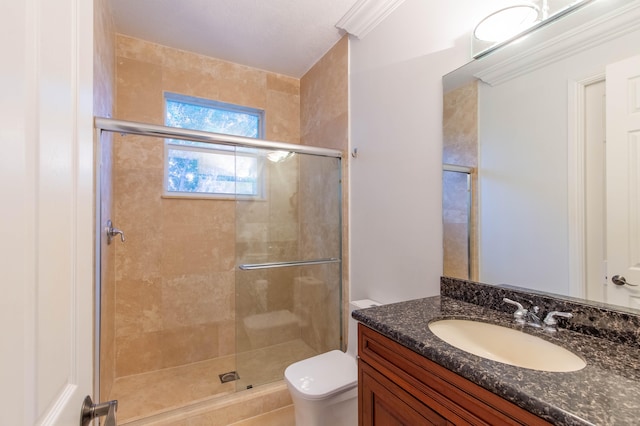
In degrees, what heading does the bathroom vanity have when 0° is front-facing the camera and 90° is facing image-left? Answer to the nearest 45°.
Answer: approximately 45°

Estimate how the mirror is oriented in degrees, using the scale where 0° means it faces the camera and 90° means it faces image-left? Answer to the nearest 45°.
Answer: approximately 45°

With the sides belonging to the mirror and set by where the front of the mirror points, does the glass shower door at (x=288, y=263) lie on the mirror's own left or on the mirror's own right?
on the mirror's own right

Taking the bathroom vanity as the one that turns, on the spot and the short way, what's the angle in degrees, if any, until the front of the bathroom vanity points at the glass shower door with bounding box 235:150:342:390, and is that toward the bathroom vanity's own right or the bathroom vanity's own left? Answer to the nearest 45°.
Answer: approximately 90° to the bathroom vanity's own right
